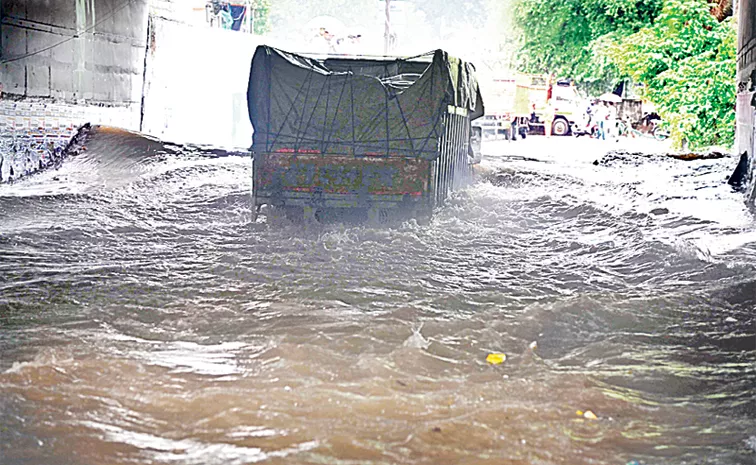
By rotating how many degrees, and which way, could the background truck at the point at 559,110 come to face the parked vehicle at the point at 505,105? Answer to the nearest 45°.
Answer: approximately 135° to its right

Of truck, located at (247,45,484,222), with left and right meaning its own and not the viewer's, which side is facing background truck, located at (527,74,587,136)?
front

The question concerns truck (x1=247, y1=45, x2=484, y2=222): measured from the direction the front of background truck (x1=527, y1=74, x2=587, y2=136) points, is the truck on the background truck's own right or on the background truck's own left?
on the background truck's own right

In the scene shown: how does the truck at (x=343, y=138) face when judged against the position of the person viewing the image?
facing away from the viewer

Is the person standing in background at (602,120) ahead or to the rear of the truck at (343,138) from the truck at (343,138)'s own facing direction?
ahead

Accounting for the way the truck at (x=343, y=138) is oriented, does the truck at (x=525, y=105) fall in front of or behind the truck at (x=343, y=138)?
in front

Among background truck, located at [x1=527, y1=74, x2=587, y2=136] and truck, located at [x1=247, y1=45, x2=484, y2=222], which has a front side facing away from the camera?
the truck

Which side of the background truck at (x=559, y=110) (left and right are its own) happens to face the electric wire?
right

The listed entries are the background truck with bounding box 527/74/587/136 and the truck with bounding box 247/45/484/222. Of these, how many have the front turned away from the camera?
1

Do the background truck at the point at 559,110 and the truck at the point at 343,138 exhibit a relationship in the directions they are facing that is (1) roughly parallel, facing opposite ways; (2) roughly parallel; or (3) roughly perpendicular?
roughly perpendicular

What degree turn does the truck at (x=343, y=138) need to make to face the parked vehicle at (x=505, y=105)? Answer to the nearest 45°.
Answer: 0° — it already faces it
